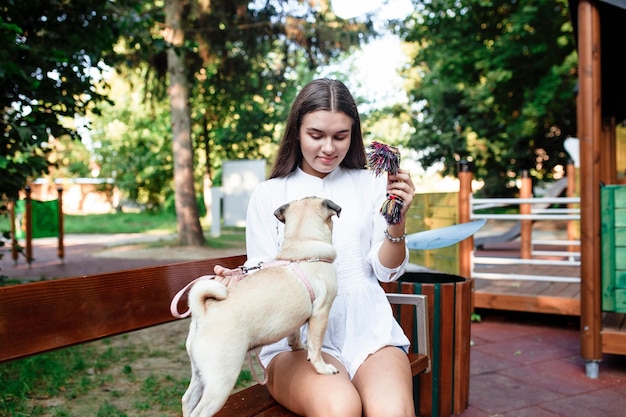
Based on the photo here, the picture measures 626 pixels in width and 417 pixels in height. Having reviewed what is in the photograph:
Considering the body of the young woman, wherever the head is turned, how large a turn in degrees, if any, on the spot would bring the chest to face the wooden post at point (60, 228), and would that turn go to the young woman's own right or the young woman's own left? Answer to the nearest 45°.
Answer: approximately 135° to the young woman's own right

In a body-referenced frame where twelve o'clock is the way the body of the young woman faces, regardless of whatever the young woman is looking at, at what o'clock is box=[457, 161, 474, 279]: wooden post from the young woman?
The wooden post is roughly at 7 o'clock from the young woman.

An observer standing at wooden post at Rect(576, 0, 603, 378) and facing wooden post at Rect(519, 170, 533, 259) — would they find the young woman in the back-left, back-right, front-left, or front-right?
back-left

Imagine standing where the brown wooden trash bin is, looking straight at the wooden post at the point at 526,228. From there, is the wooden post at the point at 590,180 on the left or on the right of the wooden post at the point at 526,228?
right

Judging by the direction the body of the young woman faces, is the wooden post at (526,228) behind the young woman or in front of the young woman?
behind

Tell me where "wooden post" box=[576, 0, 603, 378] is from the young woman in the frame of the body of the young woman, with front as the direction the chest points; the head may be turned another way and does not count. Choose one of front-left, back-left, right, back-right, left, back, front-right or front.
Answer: back-left

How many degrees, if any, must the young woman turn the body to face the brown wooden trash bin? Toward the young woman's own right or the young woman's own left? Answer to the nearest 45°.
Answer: approximately 135° to the young woman's own left
